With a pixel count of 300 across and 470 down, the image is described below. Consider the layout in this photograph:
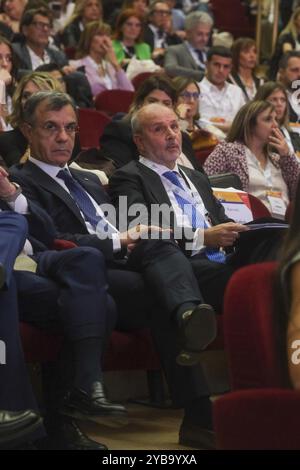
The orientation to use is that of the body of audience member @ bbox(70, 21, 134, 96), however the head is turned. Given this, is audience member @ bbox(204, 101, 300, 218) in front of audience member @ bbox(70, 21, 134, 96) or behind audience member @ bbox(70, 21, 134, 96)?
in front

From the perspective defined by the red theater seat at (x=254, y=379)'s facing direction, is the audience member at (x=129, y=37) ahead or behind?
behind

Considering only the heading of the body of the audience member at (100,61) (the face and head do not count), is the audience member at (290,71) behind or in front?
in front

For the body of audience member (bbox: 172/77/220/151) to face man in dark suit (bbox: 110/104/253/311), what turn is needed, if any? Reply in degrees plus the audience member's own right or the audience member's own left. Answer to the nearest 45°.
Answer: approximately 45° to the audience member's own right
